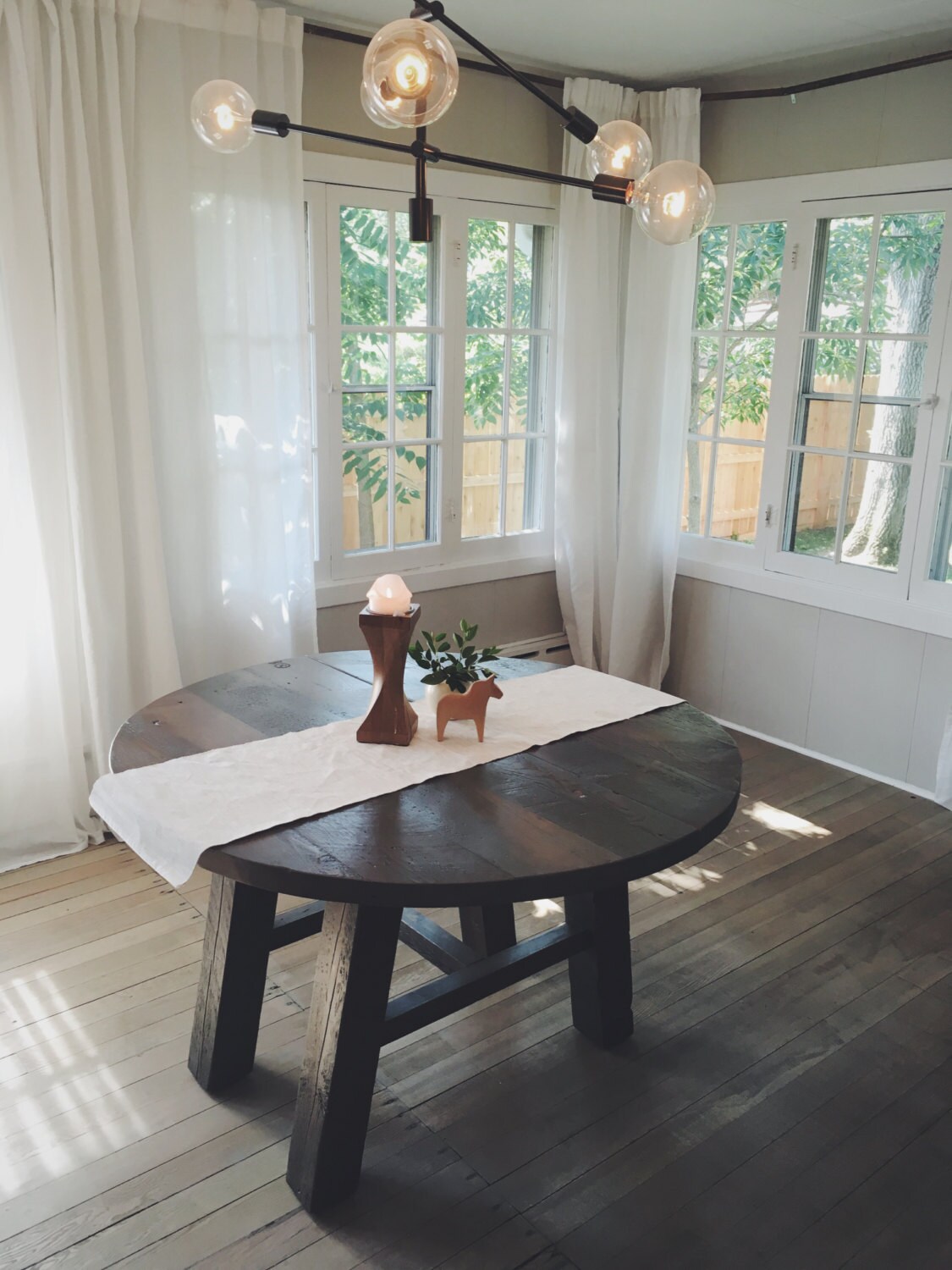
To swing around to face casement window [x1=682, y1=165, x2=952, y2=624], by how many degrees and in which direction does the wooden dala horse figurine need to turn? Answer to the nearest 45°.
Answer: approximately 45° to its left

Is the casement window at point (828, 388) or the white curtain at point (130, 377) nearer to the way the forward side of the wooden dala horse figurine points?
the casement window

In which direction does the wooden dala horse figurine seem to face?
to the viewer's right

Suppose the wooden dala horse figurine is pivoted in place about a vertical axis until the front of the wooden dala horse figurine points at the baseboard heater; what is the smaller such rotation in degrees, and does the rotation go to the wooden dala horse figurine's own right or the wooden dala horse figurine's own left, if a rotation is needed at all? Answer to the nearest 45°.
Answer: approximately 90° to the wooden dala horse figurine's own left

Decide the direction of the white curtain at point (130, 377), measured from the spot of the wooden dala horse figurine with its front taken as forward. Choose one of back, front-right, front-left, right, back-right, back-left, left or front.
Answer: back-left

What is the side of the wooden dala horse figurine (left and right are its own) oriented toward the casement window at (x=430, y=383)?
left

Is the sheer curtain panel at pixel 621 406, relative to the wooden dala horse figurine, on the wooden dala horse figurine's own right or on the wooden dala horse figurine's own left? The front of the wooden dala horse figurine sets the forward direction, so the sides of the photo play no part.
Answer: on the wooden dala horse figurine's own left
